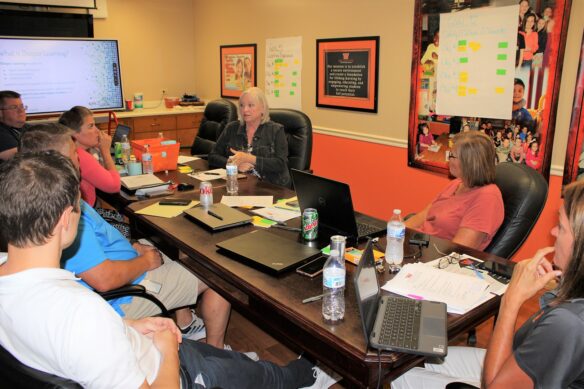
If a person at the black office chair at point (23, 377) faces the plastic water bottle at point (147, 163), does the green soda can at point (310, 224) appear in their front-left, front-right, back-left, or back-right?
front-right

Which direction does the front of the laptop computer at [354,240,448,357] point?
to the viewer's right

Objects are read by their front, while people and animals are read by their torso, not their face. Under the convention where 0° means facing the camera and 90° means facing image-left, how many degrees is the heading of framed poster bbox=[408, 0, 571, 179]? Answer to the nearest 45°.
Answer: approximately 45°

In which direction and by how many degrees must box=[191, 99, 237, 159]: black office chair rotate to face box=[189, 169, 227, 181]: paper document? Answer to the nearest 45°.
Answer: approximately 45° to its left

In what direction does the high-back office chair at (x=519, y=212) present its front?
to the viewer's left

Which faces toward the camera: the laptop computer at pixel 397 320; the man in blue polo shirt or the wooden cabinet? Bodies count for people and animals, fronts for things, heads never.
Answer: the wooden cabinet

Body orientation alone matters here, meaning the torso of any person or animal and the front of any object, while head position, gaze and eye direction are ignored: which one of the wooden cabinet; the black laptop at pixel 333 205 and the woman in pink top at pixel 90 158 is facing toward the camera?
the wooden cabinet

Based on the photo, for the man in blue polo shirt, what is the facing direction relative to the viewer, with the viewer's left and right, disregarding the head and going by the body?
facing to the right of the viewer

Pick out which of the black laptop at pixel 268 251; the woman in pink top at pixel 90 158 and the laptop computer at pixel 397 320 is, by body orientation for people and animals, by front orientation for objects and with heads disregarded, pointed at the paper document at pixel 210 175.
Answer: the woman in pink top

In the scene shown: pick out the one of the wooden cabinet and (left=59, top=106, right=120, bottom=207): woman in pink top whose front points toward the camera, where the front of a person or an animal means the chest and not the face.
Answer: the wooden cabinet

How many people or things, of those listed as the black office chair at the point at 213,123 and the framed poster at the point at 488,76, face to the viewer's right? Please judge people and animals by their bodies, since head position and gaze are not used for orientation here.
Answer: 0

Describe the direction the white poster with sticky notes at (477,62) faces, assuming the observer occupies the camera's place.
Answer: facing the viewer and to the left of the viewer

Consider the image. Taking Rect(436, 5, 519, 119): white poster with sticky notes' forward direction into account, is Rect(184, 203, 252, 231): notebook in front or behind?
in front

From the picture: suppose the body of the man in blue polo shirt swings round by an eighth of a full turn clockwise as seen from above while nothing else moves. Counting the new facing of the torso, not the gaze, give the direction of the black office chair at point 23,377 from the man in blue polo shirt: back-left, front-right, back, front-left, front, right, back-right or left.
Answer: front-right
